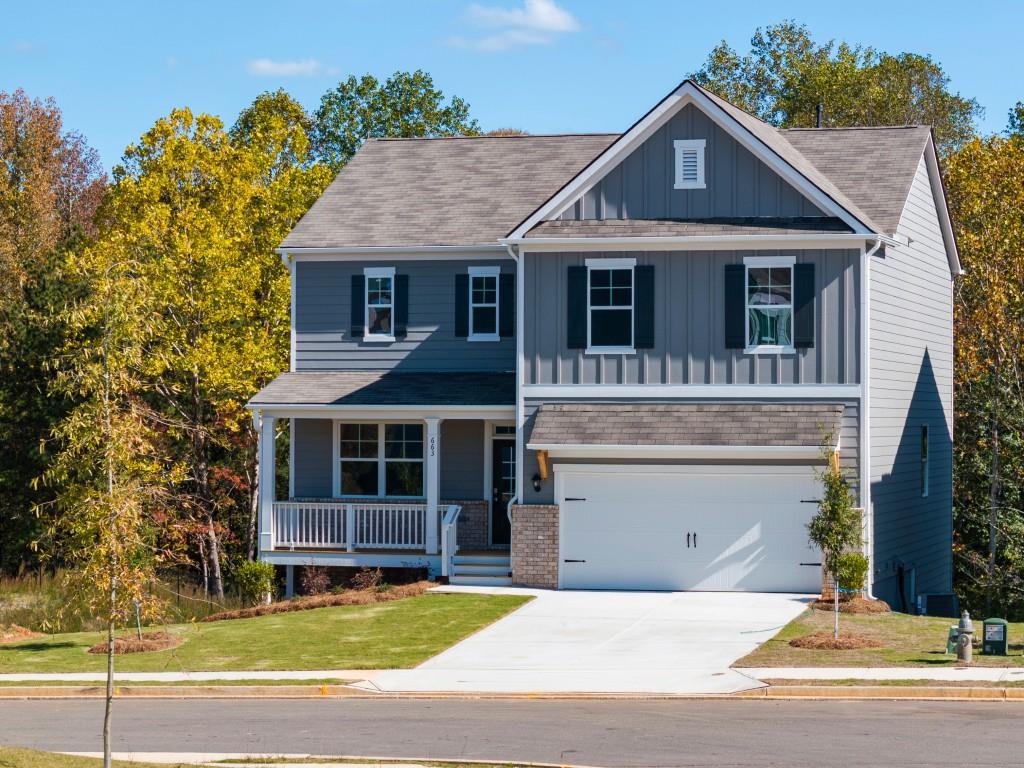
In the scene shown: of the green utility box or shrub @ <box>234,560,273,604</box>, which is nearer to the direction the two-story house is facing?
the green utility box

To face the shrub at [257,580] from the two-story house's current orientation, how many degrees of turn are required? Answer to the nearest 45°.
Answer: approximately 90° to its right

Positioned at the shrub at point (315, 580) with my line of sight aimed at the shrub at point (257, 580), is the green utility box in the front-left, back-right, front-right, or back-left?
back-left

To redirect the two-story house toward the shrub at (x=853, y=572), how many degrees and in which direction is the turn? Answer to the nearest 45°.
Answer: approximately 45° to its left

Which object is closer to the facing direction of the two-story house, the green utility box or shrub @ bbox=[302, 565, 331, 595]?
the green utility box

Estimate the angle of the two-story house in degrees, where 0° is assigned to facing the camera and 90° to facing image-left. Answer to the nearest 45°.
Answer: approximately 0°

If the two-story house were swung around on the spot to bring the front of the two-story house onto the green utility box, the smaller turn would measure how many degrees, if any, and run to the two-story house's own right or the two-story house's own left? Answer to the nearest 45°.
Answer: approximately 45° to the two-story house's own left

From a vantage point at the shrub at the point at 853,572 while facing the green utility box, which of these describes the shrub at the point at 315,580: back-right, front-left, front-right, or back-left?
back-right

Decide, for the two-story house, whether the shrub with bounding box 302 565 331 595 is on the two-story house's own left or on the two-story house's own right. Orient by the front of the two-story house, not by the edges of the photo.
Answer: on the two-story house's own right
